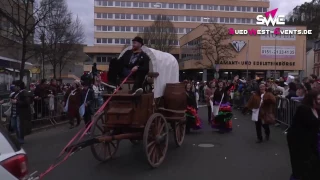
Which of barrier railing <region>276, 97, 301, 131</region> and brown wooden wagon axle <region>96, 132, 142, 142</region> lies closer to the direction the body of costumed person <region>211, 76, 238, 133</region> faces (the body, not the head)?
the brown wooden wagon axle

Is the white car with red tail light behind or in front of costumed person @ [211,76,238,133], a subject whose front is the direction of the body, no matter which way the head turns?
in front

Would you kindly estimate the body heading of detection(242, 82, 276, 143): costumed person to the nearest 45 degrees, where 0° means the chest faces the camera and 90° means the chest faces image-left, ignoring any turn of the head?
approximately 0°

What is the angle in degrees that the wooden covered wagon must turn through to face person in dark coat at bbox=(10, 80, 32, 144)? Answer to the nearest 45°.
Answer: approximately 90° to its right

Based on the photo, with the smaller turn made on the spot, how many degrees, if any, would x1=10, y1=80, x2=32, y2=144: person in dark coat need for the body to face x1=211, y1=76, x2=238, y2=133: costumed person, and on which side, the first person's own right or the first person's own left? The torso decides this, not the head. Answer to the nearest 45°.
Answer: approximately 135° to the first person's own left

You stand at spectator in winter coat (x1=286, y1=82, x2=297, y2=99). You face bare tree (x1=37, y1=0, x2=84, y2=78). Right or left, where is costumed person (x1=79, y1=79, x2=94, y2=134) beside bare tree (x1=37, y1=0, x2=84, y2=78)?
left

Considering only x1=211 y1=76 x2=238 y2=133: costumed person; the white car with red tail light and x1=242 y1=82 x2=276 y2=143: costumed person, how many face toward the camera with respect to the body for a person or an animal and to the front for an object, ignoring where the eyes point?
2

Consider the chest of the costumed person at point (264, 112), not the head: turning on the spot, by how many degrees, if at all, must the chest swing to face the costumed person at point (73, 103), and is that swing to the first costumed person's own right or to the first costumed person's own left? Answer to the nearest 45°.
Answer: approximately 90° to the first costumed person's own right

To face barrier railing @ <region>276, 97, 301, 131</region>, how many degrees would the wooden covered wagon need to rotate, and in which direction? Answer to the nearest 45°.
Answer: approximately 180°

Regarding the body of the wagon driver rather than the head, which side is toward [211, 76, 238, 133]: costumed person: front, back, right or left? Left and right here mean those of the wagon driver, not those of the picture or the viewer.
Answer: back
